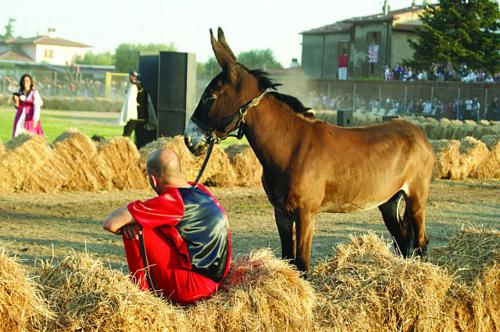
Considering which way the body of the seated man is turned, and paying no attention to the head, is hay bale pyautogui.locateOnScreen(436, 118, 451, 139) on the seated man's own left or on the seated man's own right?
on the seated man's own right

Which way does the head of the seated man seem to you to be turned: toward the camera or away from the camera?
away from the camera

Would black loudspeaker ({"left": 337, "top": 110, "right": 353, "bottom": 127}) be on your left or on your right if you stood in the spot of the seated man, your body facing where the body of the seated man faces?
on your right

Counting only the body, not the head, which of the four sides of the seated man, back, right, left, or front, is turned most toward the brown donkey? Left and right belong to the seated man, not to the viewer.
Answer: right

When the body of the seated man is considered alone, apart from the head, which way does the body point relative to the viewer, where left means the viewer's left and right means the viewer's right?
facing away from the viewer and to the left of the viewer

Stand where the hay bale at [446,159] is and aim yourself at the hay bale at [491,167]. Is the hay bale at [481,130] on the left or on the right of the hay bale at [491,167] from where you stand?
left

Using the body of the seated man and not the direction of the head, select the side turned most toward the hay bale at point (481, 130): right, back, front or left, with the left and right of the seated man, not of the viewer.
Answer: right

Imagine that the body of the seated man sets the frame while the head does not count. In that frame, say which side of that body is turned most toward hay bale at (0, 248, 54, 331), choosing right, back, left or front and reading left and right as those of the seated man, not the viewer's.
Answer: left

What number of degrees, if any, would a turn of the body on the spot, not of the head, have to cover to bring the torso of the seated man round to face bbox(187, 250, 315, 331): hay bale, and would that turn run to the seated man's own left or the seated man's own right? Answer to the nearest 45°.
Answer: approximately 135° to the seated man's own right

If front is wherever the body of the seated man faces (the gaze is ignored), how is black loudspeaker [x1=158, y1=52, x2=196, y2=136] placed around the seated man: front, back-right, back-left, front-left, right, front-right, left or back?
front-right
